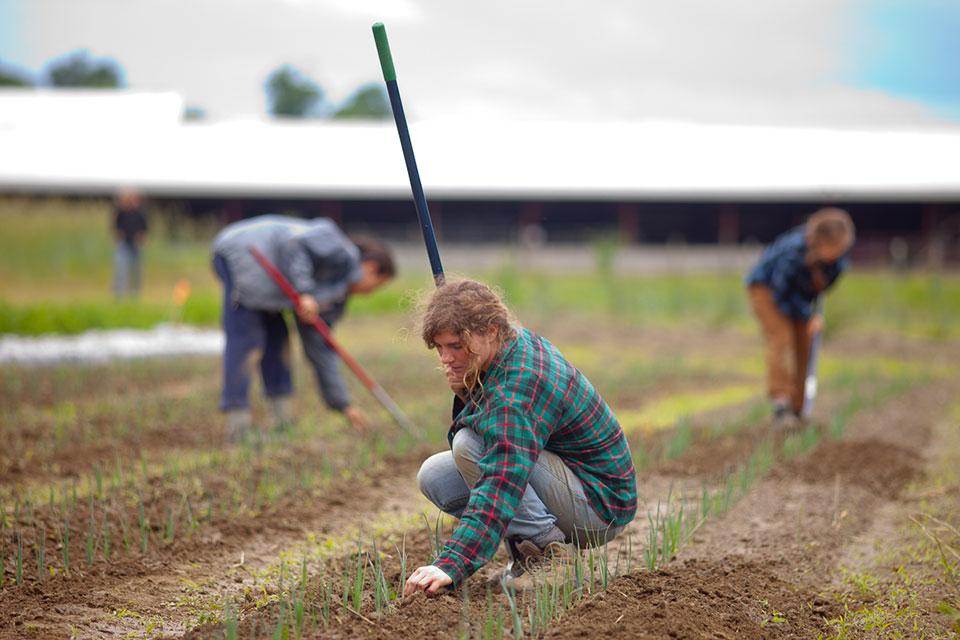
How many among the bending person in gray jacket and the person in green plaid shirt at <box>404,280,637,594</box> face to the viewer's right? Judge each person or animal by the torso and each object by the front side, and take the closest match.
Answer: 1

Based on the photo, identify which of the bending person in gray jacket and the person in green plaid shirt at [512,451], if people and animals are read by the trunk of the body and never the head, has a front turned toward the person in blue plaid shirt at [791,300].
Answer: the bending person in gray jacket

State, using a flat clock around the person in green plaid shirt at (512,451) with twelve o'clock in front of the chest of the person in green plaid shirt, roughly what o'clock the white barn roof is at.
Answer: The white barn roof is roughly at 3 o'clock from the person in green plaid shirt.

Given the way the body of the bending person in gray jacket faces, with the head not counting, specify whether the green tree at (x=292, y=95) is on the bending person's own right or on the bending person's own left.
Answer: on the bending person's own left

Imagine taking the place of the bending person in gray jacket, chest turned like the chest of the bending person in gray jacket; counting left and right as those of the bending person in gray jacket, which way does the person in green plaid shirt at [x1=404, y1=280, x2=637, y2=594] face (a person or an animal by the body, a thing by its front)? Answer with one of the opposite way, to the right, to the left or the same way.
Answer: the opposite way

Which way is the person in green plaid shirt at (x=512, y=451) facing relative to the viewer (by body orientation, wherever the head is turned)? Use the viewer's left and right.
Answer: facing to the left of the viewer

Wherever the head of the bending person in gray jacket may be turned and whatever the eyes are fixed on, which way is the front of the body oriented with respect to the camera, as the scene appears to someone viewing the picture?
to the viewer's right

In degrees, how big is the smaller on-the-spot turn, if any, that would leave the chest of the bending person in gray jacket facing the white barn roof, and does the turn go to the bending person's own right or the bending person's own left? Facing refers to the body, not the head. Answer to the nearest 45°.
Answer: approximately 90° to the bending person's own left
